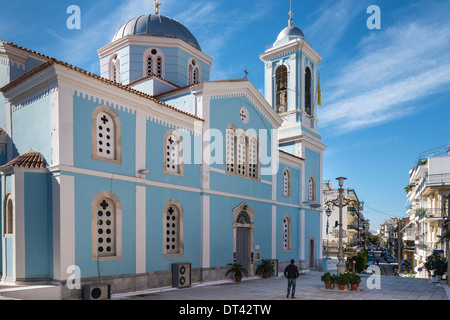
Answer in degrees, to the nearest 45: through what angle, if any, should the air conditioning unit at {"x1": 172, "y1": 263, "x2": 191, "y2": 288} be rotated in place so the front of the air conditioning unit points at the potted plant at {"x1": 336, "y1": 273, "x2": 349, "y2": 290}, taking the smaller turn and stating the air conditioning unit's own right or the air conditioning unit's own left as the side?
approximately 45° to the air conditioning unit's own left

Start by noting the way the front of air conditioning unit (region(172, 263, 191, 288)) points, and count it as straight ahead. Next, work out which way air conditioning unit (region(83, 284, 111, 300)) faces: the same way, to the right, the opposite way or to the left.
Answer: the same way

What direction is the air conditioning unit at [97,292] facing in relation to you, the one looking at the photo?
facing the viewer and to the right of the viewer

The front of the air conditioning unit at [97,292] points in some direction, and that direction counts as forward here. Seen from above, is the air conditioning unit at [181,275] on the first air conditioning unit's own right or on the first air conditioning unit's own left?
on the first air conditioning unit's own left

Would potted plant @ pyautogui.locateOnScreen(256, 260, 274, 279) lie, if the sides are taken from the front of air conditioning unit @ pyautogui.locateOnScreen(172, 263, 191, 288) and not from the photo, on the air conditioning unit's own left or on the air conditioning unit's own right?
on the air conditioning unit's own left

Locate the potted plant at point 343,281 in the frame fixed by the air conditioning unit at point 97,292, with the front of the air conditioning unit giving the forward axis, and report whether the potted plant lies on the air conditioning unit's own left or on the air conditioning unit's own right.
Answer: on the air conditioning unit's own left

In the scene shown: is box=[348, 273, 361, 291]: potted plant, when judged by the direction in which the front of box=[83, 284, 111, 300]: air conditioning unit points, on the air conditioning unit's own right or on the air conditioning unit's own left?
on the air conditioning unit's own left

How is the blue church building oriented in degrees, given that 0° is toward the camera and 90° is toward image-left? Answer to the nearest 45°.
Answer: approximately 315°

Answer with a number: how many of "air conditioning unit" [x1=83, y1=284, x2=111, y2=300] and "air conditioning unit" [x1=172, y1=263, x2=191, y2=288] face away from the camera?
0

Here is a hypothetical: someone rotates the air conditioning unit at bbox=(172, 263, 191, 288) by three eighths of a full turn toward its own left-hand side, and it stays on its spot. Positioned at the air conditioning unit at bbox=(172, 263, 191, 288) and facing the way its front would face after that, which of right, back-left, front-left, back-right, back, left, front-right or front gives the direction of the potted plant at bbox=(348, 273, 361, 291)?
right
